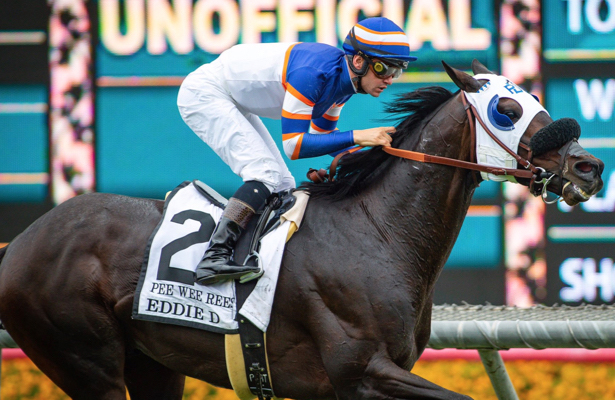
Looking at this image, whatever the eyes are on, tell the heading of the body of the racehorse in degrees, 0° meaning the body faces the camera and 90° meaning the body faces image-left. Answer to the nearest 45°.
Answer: approximately 270°

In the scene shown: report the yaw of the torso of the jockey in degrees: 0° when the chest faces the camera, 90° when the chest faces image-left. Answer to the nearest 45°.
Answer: approximately 270°
